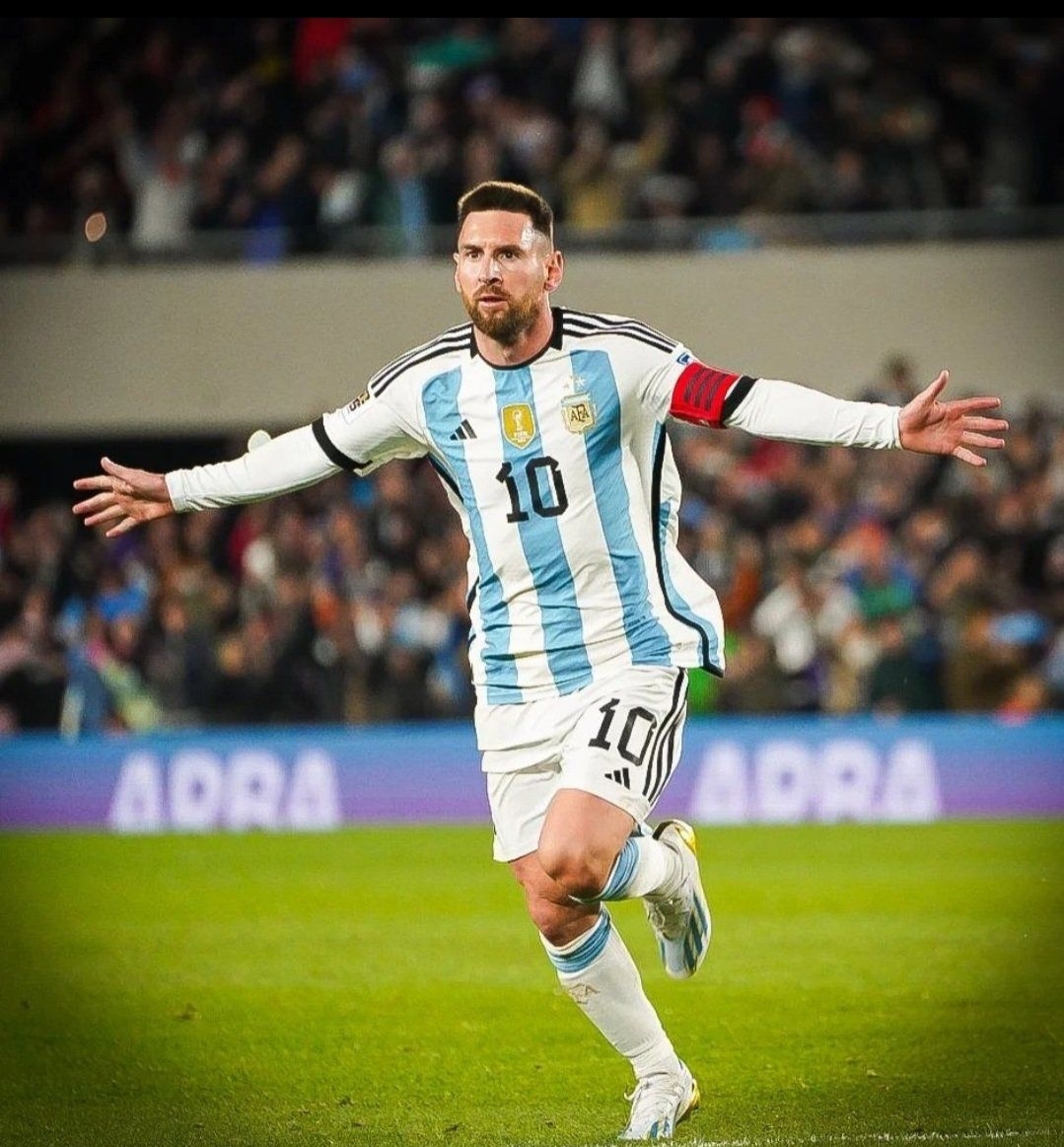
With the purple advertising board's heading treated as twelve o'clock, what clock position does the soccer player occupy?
The soccer player is roughly at 12 o'clock from the purple advertising board.

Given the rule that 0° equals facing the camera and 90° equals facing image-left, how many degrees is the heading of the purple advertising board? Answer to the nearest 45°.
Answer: approximately 0°
